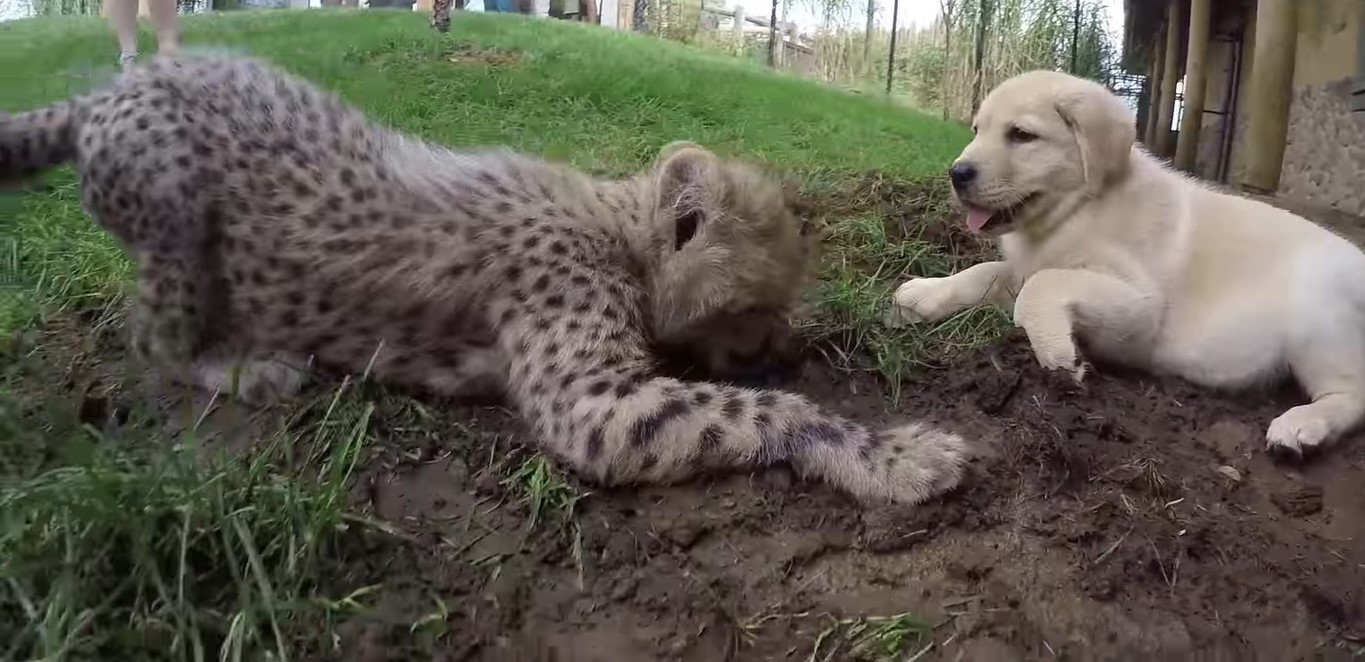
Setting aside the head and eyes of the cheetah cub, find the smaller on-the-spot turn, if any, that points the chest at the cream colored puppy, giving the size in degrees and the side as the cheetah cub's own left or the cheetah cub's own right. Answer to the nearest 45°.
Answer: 0° — it already faces it

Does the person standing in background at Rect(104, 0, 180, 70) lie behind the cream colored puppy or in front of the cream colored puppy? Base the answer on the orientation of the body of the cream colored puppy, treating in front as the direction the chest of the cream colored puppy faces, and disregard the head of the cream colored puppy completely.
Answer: in front

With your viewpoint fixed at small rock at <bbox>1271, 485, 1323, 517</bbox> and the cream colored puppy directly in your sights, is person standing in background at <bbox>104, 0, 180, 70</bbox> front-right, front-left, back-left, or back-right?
front-left

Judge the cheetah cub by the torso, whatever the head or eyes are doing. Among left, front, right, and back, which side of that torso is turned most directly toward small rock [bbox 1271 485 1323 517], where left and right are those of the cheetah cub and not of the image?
front

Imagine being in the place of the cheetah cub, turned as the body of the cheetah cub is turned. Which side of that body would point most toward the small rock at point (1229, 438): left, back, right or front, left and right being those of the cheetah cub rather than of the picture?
front

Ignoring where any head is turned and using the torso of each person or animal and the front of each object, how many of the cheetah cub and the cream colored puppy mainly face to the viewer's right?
1

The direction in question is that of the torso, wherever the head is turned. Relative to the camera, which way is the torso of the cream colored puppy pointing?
to the viewer's left

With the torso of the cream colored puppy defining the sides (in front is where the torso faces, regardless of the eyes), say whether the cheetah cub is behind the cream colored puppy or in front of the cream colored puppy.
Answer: in front

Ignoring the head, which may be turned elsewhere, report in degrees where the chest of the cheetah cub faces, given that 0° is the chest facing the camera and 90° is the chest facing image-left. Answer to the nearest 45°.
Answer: approximately 270°
